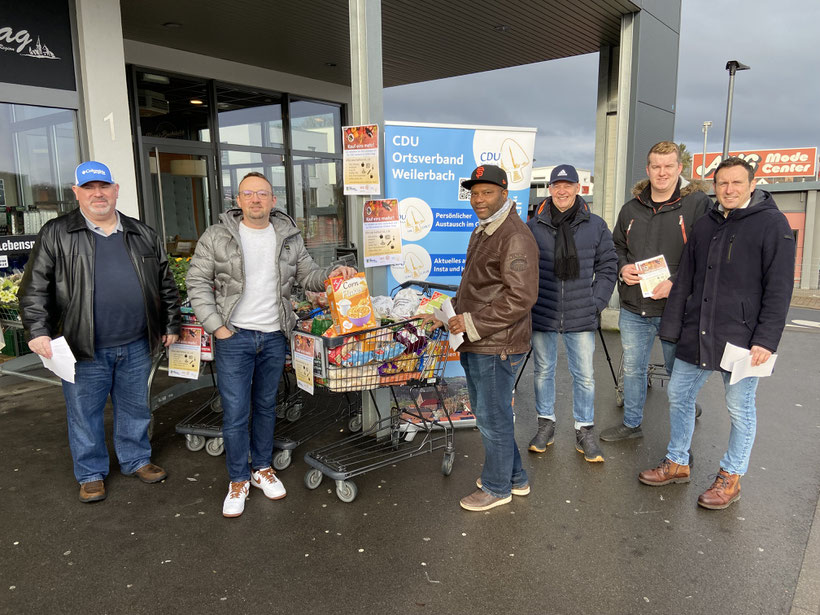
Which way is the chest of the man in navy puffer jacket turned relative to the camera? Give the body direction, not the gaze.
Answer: toward the camera

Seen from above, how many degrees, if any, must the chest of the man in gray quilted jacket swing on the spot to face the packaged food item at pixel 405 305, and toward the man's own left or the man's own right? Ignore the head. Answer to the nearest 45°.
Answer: approximately 90° to the man's own left

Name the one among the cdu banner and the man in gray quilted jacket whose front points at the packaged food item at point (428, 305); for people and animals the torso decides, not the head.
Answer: the cdu banner

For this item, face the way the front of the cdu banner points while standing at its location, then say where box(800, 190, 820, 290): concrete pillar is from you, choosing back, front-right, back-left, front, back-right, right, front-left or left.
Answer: back-left

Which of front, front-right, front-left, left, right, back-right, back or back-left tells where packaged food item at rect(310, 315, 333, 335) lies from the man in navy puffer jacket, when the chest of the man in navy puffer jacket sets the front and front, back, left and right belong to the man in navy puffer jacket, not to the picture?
front-right

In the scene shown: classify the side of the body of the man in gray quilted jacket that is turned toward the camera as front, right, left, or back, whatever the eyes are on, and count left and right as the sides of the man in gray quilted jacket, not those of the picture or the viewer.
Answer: front

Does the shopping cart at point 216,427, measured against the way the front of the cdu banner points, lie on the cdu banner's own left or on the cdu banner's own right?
on the cdu banner's own right

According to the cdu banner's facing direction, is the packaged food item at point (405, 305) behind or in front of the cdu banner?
in front

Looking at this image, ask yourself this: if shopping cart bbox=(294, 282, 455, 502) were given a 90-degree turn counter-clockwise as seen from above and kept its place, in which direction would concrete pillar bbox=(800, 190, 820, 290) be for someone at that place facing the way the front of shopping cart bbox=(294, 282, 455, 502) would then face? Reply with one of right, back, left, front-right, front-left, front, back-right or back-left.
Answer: left

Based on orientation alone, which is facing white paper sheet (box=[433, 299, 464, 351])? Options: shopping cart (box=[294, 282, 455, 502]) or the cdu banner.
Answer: the cdu banner

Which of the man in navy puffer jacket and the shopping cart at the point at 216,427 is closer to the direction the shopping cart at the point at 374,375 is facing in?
the shopping cart
